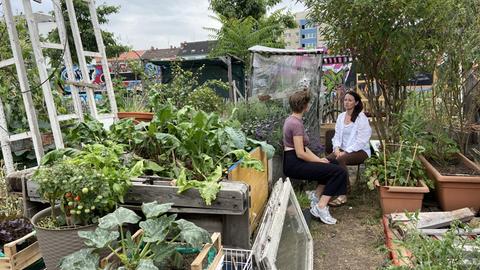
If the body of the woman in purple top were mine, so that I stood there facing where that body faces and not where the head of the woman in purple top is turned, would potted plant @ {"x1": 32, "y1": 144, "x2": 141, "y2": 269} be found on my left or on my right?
on my right

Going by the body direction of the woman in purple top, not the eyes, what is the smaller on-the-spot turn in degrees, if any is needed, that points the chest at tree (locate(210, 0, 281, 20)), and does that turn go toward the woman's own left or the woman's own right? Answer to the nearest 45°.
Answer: approximately 90° to the woman's own left

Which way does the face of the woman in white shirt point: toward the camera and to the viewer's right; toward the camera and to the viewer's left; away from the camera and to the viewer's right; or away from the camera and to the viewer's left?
toward the camera and to the viewer's left

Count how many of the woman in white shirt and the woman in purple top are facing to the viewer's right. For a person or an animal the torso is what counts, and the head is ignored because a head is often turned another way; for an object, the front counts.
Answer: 1

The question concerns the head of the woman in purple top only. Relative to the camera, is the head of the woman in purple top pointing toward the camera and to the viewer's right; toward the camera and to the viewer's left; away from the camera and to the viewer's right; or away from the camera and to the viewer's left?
away from the camera and to the viewer's right

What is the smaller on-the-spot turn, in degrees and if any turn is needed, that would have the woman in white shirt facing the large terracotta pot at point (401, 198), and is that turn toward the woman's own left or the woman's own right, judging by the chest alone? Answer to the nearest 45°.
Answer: approximately 90° to the woman's own left

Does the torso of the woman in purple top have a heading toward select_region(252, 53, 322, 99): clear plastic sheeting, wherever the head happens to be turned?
no

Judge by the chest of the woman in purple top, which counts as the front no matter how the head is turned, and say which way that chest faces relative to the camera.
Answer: to the viewer's right

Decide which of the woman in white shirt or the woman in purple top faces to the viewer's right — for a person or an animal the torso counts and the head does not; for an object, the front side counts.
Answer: the woman in purple top

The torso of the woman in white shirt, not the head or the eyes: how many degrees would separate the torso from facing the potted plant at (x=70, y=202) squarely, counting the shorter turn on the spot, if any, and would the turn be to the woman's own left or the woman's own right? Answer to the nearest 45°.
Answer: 0° — they already face it

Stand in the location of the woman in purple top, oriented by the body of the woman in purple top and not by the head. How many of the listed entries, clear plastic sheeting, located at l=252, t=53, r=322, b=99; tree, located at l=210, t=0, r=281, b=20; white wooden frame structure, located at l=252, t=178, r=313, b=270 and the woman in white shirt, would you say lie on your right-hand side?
1

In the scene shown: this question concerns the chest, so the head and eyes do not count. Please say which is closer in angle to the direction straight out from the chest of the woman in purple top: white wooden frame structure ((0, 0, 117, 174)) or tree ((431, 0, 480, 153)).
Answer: the tree

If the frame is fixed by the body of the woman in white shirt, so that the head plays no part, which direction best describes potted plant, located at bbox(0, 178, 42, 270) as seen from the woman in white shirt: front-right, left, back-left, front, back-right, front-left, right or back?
front

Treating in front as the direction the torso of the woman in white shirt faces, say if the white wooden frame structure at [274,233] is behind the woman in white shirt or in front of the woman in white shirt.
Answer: in front

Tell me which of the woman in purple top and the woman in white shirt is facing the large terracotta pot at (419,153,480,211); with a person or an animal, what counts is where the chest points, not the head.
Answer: the woman in purple top

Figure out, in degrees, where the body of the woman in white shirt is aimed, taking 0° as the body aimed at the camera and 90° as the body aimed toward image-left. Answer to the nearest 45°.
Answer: approximately 45°

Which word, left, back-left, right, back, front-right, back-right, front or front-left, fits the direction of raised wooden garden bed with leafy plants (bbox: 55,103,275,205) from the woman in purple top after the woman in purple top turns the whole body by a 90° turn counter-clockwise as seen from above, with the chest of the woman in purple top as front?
back-left

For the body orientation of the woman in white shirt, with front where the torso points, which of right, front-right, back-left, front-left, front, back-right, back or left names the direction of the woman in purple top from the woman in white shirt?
front
